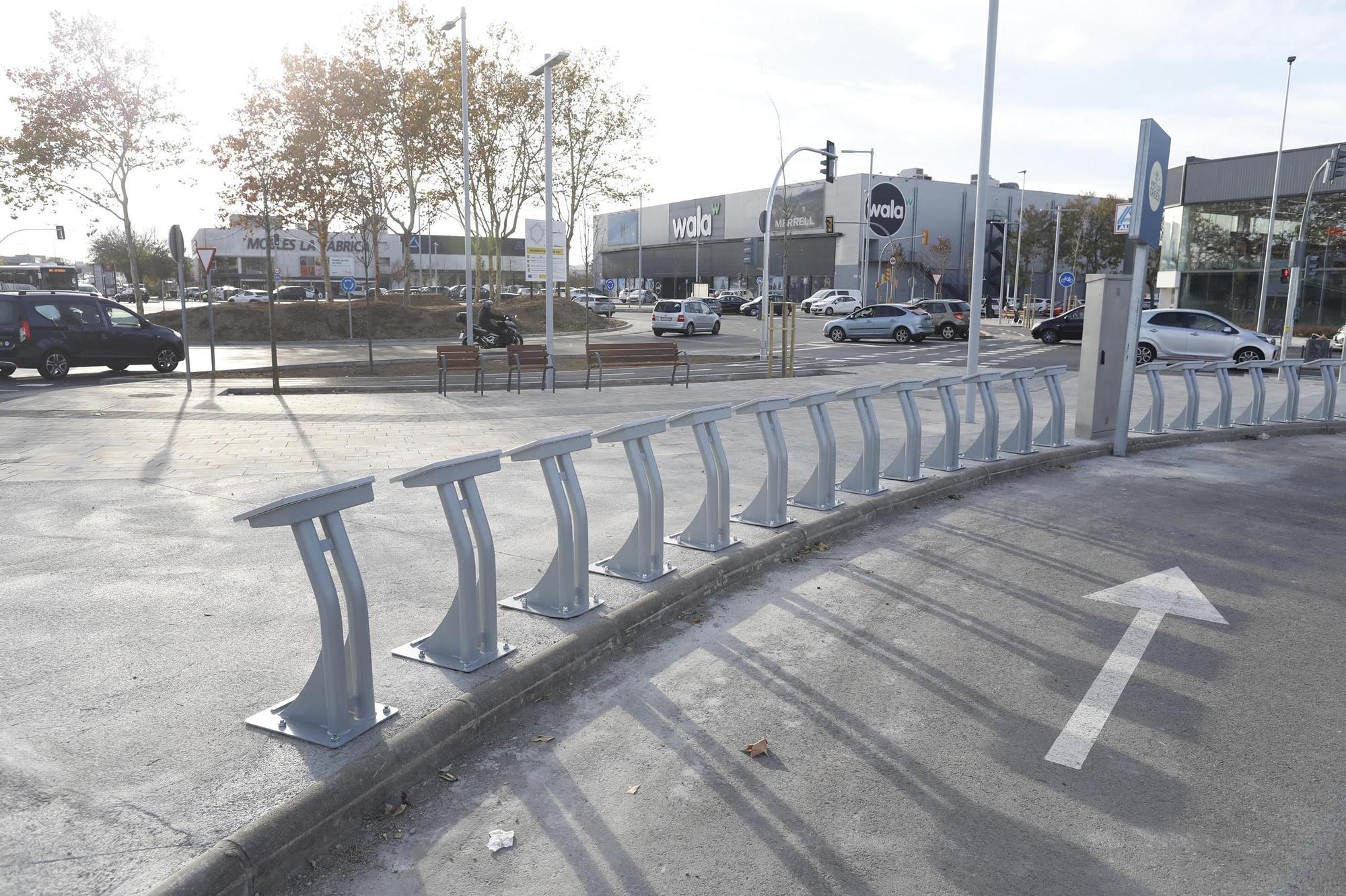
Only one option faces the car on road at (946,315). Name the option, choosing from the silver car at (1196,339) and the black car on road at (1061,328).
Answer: the black car on road at (1061,328)

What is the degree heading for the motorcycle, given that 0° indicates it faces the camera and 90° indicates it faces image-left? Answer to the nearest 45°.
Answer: approximately 270°

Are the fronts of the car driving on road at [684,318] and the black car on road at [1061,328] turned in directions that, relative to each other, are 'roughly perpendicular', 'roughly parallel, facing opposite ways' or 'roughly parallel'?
roughly perpendicular

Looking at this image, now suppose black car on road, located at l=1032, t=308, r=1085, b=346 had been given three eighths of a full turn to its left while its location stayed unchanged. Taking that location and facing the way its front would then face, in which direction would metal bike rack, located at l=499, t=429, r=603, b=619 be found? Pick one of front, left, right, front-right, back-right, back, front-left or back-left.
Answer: front-right

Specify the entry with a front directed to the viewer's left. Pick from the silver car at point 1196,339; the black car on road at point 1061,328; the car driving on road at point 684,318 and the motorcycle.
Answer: the black car on road at point 1061,328

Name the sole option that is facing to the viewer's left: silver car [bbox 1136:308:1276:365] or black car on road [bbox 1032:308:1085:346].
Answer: the black car on road

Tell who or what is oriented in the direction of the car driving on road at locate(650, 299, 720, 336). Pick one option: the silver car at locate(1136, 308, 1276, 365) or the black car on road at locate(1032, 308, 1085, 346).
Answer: the black car on road at locate(1032, 308, 1085, 346)

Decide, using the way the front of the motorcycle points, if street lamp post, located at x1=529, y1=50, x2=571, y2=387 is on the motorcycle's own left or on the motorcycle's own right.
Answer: on the motorcycle's own right

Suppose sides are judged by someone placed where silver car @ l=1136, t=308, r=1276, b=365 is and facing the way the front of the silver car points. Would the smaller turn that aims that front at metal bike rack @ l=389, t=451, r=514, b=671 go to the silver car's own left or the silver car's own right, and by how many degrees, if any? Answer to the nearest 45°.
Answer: approximately 90° to the silver car's own right

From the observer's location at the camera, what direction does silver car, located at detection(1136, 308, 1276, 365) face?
facing to the right of the viewer

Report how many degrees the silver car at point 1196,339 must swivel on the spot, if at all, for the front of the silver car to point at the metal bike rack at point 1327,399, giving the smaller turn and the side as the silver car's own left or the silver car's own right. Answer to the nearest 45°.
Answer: approximately 90° to the silver car's own right

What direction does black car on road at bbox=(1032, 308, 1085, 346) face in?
to the viewer's left

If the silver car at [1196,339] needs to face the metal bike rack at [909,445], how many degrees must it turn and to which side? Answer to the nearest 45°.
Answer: approximately 90° to its right

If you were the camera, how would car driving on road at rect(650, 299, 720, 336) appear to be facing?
facing away from the viewer and to the right of the viewer

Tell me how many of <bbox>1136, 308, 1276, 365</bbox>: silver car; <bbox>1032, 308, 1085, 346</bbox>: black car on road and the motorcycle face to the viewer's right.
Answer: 2
